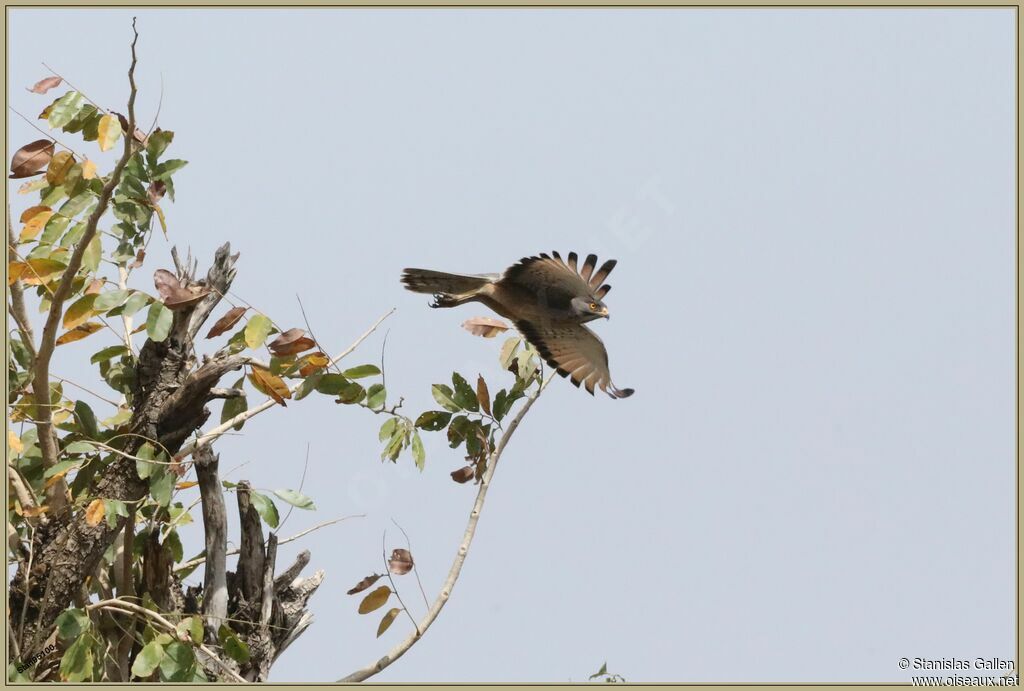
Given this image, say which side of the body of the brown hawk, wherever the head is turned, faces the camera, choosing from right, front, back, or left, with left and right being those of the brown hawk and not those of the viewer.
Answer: right

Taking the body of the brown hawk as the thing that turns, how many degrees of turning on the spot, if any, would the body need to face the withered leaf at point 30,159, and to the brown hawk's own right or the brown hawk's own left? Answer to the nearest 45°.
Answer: approximately 135° to the brown hawk's own right

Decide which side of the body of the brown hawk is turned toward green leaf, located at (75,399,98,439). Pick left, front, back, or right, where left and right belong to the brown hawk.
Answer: back

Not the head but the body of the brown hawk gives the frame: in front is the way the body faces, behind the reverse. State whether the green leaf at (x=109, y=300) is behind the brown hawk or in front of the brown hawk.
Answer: behind

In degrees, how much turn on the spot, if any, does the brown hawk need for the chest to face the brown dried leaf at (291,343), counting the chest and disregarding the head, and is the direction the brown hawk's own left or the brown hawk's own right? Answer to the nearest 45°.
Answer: approximately 135° to the brown hawk's own right

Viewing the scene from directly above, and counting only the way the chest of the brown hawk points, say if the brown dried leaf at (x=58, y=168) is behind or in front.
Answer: behind

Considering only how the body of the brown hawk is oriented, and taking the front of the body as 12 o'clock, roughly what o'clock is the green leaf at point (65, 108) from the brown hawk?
The green leaf is roughly at 5 o'clock from the brown hawk.
